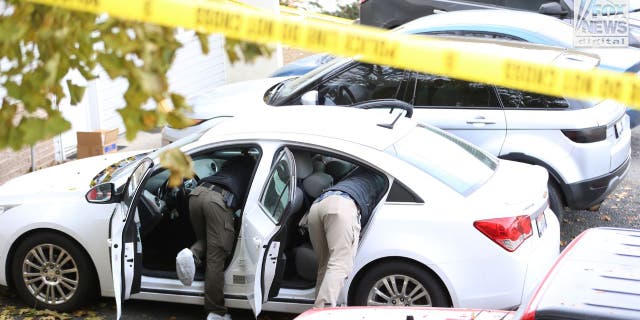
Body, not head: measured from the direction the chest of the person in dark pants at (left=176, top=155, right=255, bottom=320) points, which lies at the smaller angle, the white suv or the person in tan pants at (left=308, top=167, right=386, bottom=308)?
the white suv

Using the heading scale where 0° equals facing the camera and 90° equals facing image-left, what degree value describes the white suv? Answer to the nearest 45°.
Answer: approximately 135°

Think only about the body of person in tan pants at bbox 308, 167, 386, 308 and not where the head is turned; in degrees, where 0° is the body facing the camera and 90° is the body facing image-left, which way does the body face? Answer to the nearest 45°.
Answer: approximately 225°

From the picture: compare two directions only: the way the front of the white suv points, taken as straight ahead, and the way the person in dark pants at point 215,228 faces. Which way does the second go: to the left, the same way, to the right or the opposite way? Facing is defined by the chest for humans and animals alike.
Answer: to the right

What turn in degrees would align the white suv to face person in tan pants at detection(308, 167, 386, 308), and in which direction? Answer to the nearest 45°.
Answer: approximately 90° to its left

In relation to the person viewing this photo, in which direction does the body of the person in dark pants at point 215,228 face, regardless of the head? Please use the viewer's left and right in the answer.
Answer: facing away from the viewer and to the right of the viewer

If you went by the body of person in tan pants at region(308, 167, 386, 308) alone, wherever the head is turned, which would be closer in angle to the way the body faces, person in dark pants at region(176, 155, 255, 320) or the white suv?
the white suv

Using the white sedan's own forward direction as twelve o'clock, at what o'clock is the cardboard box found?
The cardboard box is roughly at 2 o'clock from the white sedan.

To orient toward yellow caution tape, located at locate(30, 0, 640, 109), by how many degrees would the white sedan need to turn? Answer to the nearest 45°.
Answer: approximately 90° to its left

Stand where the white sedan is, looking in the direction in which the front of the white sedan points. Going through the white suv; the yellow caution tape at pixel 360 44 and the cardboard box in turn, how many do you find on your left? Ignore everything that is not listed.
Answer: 1

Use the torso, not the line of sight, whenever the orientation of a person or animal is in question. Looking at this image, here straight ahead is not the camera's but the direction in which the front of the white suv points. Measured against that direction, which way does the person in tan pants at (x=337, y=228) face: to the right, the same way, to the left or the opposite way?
to the right

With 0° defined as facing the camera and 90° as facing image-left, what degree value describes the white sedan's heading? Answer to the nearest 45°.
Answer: approximately 90°
